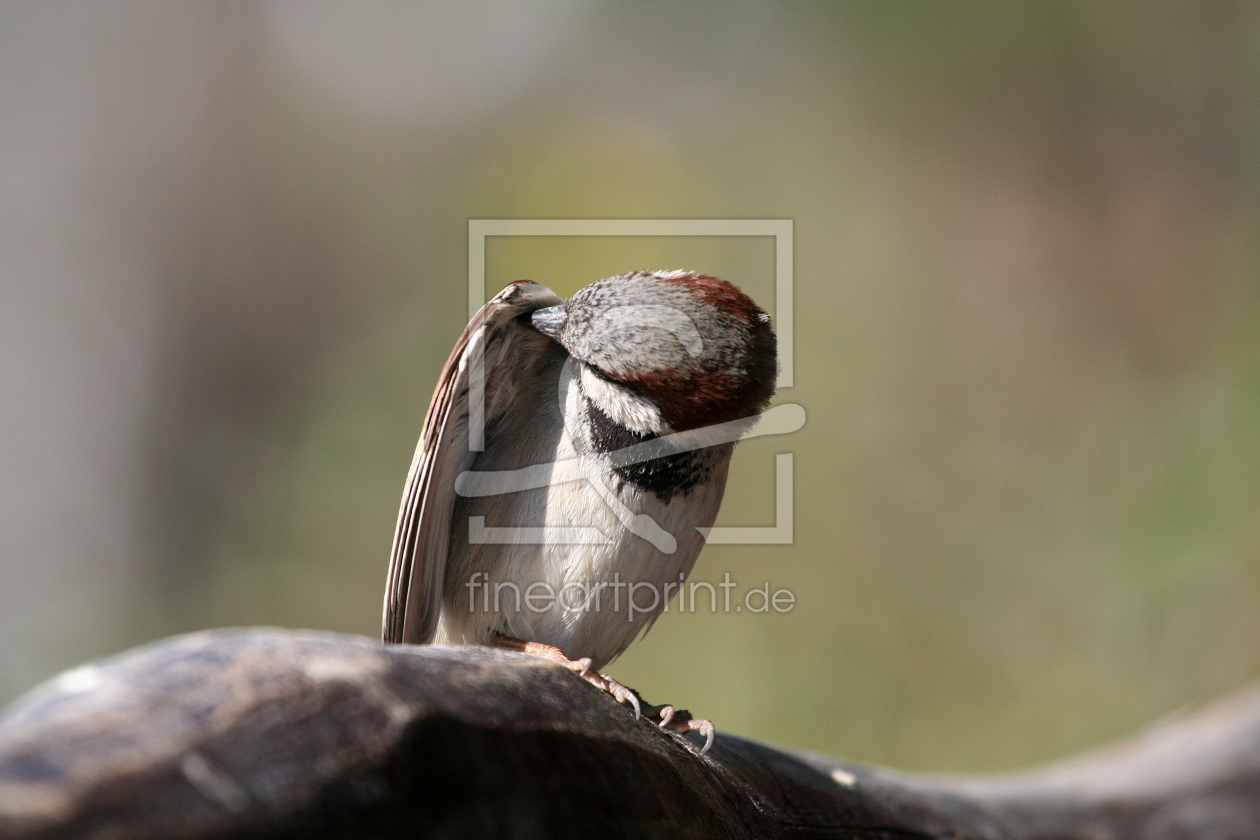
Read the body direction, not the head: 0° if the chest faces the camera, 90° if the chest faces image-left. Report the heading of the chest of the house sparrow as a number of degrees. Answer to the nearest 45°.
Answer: approximately 315°
